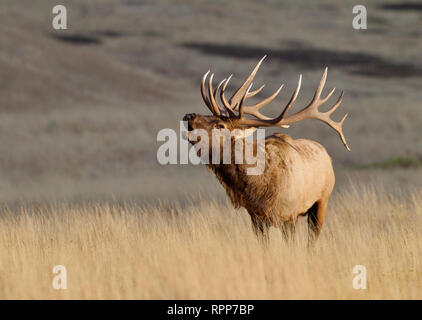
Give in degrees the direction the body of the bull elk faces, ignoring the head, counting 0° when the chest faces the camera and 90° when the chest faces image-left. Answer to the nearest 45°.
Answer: approximately 45°
